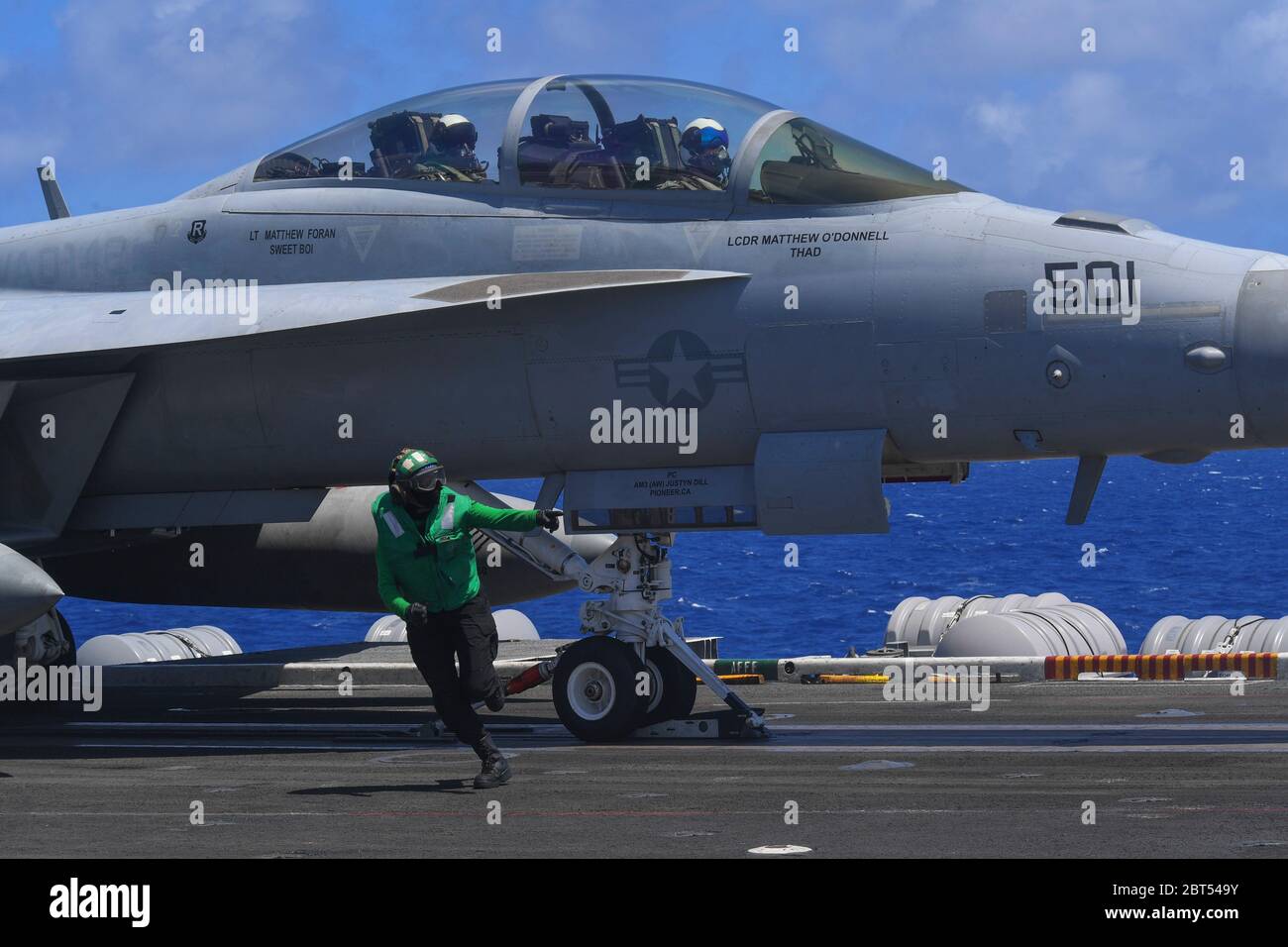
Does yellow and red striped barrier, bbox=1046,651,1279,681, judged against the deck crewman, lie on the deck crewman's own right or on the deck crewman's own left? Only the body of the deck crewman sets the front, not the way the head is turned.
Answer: on the deck crewman's own left

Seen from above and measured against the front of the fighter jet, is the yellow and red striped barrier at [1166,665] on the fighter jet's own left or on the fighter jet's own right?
on the fighter jet's own left

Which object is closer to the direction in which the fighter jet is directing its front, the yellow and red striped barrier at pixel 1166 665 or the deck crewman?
the yellow and red striped barrier

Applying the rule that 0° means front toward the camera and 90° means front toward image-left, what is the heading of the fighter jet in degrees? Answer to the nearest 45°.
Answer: approximately 270°

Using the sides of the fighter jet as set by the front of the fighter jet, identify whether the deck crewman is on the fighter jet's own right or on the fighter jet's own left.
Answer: on the fighter jet's own right
